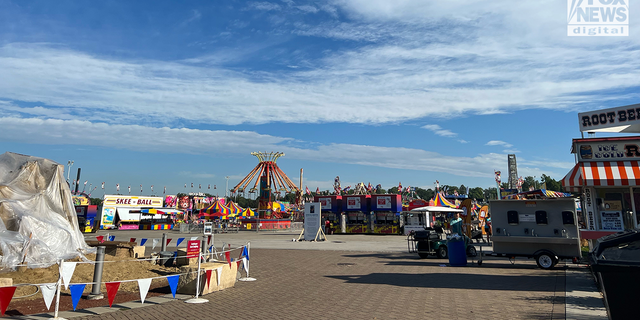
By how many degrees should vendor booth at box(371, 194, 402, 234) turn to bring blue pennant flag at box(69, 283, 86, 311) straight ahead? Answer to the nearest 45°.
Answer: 0° — it already faces it

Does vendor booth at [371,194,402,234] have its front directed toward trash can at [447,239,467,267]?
yes

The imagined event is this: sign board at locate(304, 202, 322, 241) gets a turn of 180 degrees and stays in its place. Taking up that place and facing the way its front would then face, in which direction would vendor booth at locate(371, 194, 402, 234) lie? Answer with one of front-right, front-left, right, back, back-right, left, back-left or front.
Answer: front-right
